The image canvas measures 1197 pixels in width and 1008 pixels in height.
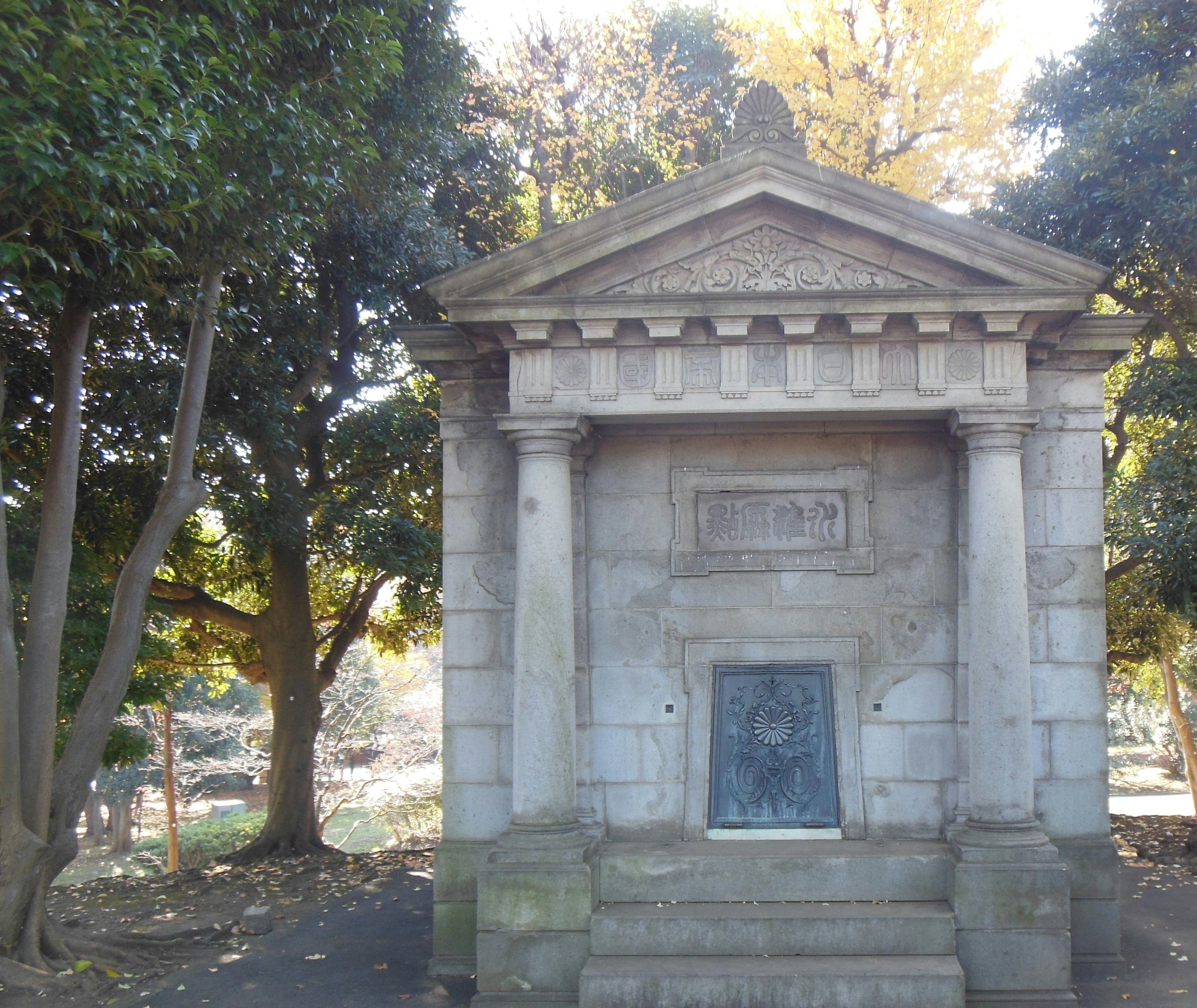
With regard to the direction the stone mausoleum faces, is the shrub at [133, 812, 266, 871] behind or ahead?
behind

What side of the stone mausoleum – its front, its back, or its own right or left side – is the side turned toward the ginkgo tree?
back

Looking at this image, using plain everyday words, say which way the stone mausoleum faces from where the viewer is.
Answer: facing the viewer

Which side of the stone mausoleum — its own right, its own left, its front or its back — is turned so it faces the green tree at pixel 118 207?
right

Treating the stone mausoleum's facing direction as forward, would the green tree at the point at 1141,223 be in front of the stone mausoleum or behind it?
behind

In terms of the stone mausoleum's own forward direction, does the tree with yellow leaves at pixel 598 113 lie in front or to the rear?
to the rear

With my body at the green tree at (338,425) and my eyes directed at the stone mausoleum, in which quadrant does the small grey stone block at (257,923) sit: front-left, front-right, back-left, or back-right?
front-right

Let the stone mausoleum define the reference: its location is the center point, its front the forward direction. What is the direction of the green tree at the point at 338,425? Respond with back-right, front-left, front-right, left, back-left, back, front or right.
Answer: back-right
